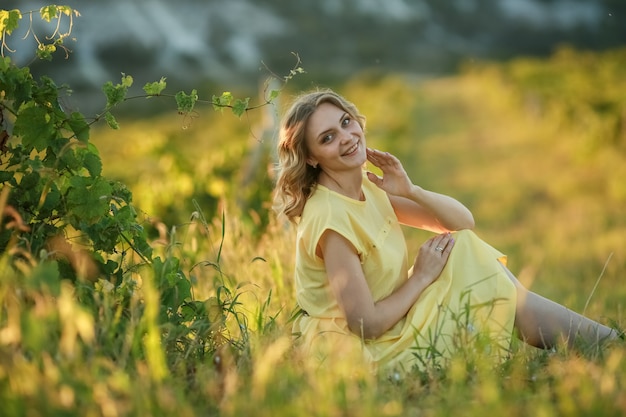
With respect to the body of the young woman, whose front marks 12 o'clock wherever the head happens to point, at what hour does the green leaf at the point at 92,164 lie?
The green leaf is roughly at 4 o'clock from the young woman.

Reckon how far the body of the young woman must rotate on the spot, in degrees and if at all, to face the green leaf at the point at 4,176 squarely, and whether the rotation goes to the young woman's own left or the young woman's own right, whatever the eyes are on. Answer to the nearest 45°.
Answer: approximately 135° to the young woman's own right

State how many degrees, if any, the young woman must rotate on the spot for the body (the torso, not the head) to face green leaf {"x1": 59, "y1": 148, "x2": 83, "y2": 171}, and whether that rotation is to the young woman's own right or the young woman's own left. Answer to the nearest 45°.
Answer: approximately 135° to the young woman's own right

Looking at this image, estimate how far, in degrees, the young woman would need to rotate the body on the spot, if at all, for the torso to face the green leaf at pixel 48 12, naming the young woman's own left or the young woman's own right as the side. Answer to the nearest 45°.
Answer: approximately 135° to the young woman's own right

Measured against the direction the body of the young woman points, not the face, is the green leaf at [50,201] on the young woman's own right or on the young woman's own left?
on the young woman's own right

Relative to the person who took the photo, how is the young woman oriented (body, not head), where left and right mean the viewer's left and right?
facing the viewer and to the right of the viewer

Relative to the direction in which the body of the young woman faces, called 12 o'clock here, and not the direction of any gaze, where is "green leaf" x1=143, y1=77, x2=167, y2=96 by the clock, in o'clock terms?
The green leaf is roughly at 4 o'clock from the young woman.

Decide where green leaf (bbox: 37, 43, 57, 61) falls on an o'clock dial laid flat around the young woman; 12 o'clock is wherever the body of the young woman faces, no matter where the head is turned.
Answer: The green leaf is roughly at 4 o'clock from the young woman.
